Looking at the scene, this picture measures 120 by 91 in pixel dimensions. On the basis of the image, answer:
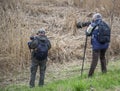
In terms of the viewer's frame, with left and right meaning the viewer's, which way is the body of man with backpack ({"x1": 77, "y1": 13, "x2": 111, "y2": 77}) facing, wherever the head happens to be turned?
facing away from the viewer and to the left of the viewer
